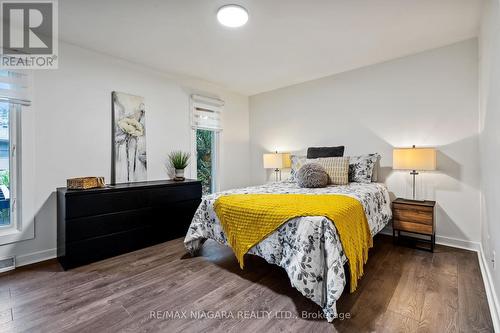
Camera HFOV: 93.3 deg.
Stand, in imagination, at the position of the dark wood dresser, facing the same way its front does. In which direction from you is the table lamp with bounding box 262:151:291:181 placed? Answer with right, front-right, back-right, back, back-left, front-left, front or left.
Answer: front-left

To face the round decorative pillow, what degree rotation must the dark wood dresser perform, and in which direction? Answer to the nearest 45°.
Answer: approximately 45° to its left

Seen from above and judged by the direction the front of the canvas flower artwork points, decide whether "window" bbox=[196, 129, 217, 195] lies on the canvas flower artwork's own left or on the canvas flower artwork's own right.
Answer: on the canvas flower artwork's own left

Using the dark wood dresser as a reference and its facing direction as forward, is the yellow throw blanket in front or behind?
in front

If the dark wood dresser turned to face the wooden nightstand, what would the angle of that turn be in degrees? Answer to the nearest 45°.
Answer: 0° — it already faces it

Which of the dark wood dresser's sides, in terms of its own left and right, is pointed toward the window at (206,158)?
left

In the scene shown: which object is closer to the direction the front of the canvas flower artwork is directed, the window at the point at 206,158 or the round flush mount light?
the round flush mount light

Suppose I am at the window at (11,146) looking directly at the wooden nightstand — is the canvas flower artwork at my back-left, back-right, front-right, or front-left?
front-left

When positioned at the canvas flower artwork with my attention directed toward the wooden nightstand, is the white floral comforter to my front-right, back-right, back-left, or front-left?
front-right

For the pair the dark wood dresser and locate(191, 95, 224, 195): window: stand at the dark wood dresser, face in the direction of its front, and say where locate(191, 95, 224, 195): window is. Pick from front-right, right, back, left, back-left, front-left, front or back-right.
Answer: left

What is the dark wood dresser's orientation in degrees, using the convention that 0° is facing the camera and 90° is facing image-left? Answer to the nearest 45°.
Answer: approximately 315°

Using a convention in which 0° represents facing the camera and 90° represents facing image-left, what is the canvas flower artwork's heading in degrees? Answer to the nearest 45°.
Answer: approximately 315°

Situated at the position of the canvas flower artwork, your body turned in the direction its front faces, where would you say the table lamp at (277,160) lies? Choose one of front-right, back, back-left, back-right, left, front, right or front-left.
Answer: front-left
